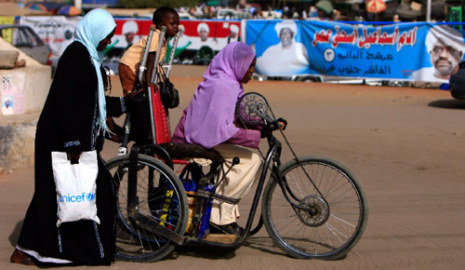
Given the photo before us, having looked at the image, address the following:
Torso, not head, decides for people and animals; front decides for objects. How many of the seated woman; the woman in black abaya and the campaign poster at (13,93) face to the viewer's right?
2

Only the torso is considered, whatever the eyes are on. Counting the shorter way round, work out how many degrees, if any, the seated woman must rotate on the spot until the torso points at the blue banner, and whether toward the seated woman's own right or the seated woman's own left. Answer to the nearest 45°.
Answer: approximately 90° to the seated woman's own left

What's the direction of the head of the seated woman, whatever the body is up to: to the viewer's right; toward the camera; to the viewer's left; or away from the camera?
to the viewer's right

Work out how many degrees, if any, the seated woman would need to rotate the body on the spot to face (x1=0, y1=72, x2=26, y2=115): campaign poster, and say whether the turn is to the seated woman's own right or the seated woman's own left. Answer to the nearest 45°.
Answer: approximately 135° to the seated woman's own left

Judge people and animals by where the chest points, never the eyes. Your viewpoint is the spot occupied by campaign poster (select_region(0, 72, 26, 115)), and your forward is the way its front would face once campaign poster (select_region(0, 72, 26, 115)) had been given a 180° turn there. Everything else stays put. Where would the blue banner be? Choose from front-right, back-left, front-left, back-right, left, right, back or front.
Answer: front-right

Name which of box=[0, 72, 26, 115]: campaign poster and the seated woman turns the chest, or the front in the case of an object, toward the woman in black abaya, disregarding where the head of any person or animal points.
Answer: the campaign poster

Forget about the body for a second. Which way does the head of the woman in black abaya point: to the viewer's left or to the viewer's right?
to the viewer's right

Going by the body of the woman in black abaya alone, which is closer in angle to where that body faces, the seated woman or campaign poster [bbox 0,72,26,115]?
the seated woman

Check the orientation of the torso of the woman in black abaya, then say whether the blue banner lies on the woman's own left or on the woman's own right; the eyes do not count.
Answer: on the woman's own left

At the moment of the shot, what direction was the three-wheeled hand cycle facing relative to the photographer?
facing to the right of the viewer

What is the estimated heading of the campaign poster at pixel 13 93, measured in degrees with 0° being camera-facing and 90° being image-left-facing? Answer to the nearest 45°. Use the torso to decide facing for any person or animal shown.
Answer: approximately 0°

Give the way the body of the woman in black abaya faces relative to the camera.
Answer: to the viewer's right

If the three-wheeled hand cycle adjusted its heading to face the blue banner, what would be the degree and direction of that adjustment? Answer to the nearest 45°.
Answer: approximately 90° to its left

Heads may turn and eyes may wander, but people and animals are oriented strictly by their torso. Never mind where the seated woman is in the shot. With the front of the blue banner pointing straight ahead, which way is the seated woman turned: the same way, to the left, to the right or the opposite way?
to the left
